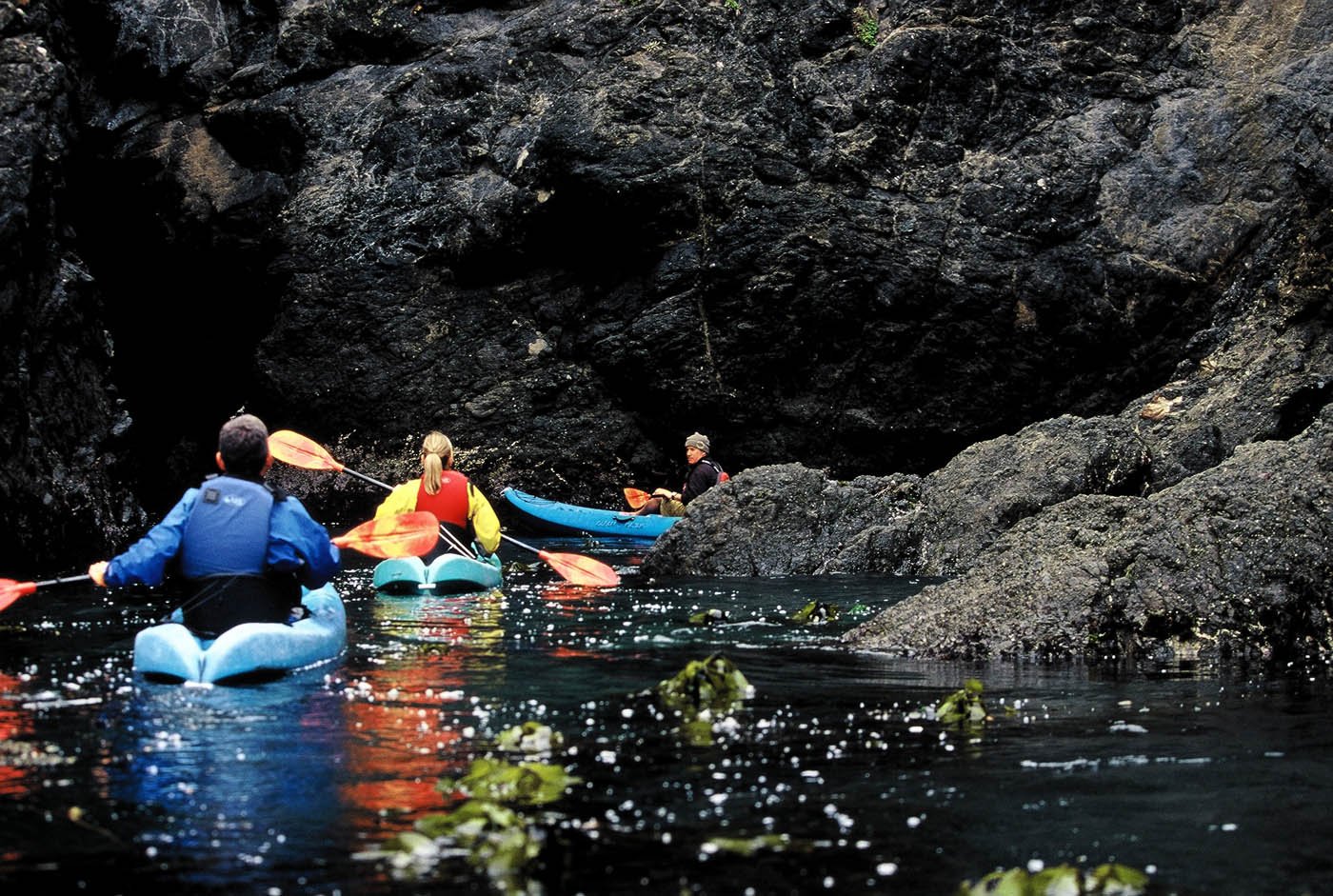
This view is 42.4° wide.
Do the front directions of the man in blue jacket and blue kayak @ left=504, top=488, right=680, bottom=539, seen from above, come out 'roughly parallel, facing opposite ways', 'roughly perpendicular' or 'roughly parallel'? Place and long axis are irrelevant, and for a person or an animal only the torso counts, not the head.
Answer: roughly perpendicular

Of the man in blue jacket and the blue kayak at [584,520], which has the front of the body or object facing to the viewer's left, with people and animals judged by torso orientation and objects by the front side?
the blue kayak

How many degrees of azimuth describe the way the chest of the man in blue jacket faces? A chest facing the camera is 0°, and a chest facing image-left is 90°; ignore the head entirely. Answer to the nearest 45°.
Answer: approximately 180°

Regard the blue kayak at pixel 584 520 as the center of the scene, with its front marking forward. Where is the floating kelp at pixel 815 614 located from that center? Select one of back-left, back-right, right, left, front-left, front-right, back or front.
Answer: left

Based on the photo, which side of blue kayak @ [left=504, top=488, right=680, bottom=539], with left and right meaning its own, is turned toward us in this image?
left

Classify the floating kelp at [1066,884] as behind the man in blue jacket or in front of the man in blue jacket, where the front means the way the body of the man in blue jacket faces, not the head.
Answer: behind

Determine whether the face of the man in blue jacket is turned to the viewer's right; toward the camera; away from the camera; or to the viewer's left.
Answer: away from the camera

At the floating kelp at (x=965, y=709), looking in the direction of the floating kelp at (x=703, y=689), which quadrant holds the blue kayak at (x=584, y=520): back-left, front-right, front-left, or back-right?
front-right

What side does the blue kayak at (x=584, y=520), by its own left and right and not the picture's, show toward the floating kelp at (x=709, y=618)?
left

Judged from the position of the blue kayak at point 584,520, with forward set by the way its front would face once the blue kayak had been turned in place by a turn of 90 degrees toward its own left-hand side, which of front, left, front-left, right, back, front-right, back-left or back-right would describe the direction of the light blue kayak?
front

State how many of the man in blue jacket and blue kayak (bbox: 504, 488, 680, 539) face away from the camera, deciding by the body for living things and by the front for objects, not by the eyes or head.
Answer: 1

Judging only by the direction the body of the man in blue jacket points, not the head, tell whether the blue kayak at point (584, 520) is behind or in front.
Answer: in front

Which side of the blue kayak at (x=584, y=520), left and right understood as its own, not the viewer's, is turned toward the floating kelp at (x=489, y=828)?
left

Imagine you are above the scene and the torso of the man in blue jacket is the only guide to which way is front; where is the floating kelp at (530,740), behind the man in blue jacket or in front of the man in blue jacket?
behind

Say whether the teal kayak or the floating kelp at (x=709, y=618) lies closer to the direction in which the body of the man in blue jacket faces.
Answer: the teal kayak

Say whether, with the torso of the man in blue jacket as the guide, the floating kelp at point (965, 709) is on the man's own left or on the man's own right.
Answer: on the man's own right
